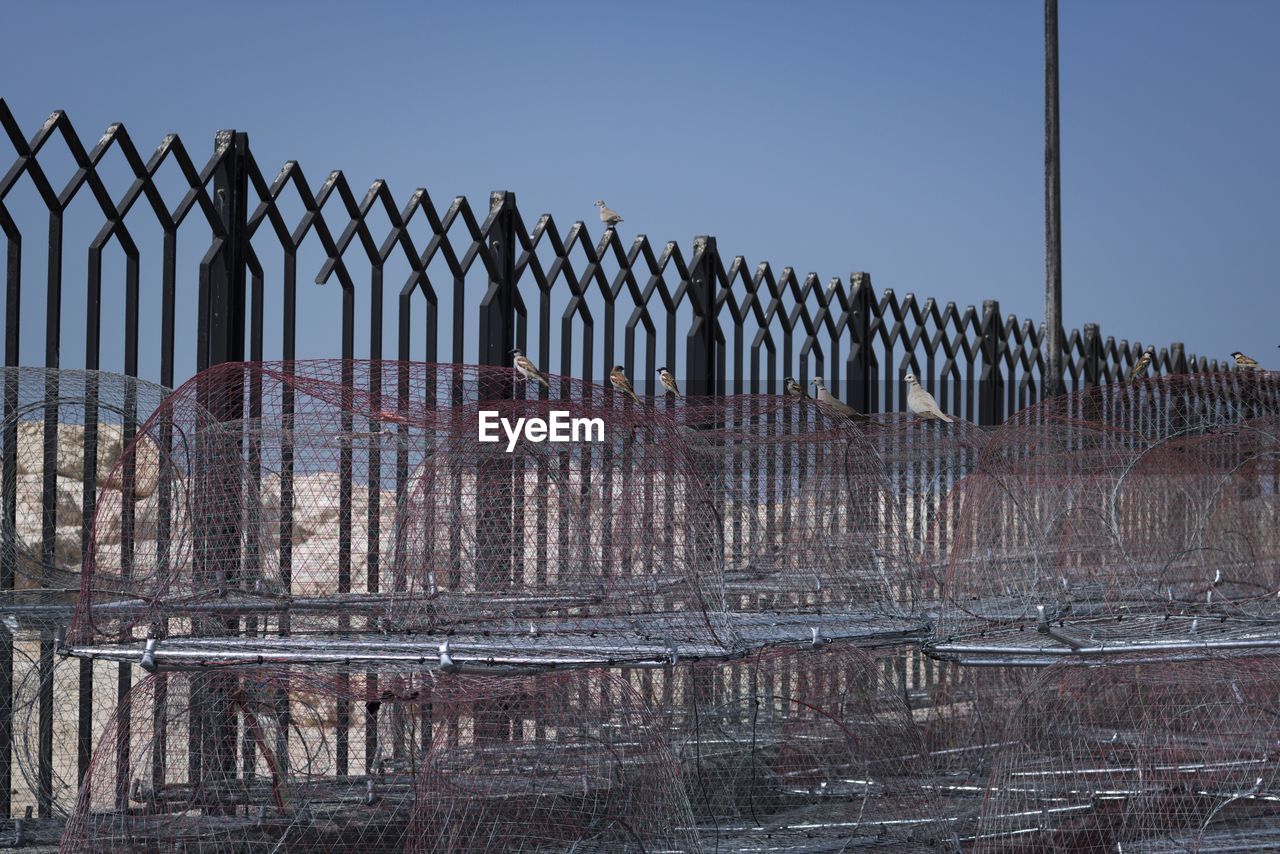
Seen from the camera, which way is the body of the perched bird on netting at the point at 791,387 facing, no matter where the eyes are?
to the viewer's left

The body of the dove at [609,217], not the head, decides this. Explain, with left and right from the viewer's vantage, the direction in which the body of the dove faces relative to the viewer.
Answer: facing to the left of the viewer

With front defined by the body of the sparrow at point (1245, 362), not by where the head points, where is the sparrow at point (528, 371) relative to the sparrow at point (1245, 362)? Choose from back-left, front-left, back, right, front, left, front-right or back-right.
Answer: front-left

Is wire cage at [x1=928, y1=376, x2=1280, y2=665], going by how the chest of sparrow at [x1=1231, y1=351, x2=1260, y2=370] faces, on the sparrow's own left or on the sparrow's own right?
on the sparrow's own left

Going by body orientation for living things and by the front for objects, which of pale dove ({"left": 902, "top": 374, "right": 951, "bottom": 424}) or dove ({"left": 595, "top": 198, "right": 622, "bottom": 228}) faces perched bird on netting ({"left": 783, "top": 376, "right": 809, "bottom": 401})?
the pale dove

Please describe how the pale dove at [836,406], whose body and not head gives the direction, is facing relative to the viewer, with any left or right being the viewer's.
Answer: facing to the left of the viewer

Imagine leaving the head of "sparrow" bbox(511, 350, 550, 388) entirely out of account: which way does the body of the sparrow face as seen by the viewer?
to the viewer's left

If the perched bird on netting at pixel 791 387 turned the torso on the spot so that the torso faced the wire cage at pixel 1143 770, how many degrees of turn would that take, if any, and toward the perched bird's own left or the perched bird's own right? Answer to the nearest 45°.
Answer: approximately 135° to the perched bird's own left

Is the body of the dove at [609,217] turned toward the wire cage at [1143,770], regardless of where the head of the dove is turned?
no

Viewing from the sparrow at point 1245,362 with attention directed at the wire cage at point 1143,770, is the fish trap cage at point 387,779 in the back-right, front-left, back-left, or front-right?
front-right

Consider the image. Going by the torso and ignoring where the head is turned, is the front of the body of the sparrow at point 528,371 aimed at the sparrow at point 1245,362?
no

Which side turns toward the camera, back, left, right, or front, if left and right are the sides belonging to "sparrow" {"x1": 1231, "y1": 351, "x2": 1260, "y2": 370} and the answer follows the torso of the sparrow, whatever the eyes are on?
left

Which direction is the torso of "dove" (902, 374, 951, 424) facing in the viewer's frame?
to the viewer's left
